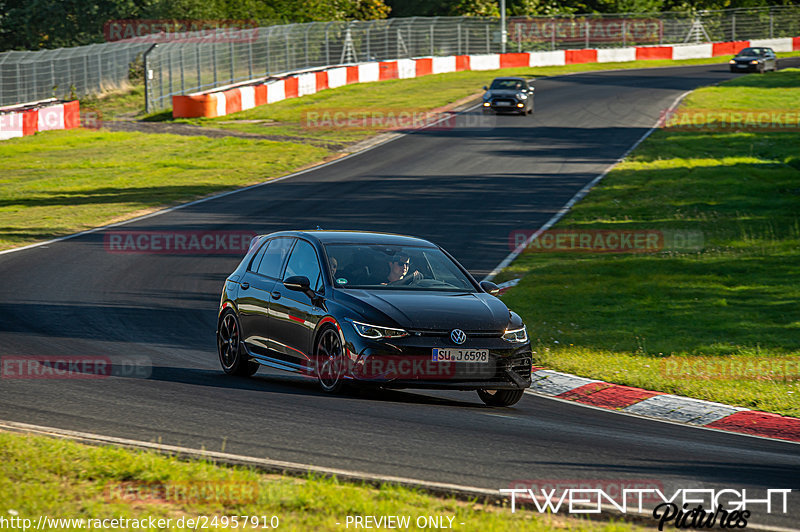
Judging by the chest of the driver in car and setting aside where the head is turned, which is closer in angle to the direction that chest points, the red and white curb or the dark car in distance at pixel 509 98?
the red and white curb

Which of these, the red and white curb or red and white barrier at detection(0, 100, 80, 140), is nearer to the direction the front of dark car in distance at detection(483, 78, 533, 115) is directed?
the red and white curb

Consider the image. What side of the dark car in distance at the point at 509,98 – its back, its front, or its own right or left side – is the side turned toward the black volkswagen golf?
front

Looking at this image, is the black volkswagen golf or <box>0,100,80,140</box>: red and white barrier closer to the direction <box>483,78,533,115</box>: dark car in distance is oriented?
the black volkswagen golf

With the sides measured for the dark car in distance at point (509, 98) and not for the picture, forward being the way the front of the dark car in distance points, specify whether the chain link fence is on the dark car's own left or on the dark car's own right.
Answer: on the dark car's own right

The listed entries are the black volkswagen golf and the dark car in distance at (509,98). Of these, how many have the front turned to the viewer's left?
0

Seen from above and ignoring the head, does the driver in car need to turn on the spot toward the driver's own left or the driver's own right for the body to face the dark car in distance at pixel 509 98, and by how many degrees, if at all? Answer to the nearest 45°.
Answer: approximately 135° to the driver's own left

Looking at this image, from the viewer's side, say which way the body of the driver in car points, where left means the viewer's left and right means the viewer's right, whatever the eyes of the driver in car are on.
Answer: facing the viewer and to the right of the viewer

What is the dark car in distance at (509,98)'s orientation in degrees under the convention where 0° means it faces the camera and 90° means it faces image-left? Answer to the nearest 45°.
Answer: approximately 0°

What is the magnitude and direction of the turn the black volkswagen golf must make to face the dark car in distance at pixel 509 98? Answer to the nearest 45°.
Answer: approximately 135° to its left

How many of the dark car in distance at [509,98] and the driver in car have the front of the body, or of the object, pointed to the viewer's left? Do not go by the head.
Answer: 0

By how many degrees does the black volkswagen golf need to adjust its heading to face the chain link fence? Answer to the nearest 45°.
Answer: approximately 135° to its left

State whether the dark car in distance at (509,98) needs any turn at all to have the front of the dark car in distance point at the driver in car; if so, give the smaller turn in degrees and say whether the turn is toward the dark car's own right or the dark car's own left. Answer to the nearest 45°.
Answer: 0° — it already faces them
